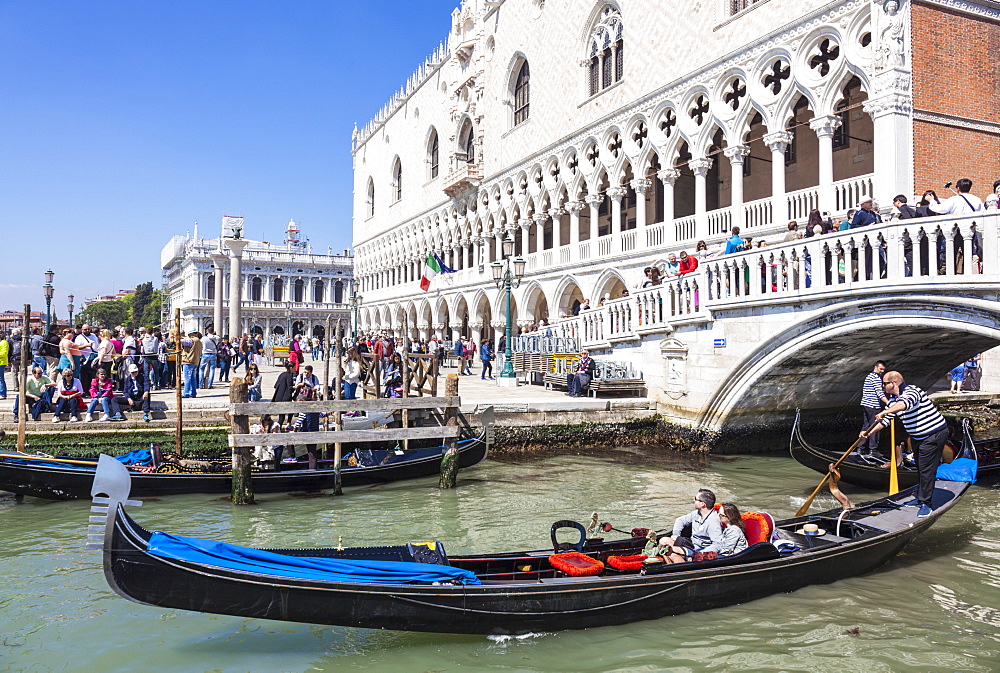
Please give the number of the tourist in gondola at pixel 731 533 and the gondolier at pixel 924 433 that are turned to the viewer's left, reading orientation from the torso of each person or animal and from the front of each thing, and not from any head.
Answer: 2

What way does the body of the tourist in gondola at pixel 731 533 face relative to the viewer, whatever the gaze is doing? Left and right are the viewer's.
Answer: facing to the left of the viewer

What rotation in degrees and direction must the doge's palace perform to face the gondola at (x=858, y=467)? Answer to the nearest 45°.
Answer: approximately 45° to its left

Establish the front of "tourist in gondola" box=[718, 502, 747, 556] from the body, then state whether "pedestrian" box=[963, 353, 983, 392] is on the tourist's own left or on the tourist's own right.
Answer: on the tourist's own right

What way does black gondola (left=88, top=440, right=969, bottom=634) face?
to the viewer's left

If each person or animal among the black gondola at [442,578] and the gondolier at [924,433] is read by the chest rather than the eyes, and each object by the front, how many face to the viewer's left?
2

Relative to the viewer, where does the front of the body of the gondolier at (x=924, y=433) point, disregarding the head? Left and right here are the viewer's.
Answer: facing to the left of the viewer

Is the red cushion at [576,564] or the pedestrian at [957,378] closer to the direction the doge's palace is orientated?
the red cushion

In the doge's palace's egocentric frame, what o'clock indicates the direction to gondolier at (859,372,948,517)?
The gondolier is roughly at 10 o'clock from the doge's palace.

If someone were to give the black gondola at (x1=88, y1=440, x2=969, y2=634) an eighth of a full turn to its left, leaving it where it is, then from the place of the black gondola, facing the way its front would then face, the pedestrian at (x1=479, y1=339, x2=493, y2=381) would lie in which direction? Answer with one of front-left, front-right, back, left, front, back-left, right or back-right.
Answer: back-right

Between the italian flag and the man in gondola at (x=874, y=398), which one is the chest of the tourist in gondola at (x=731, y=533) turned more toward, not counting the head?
the italian flag
